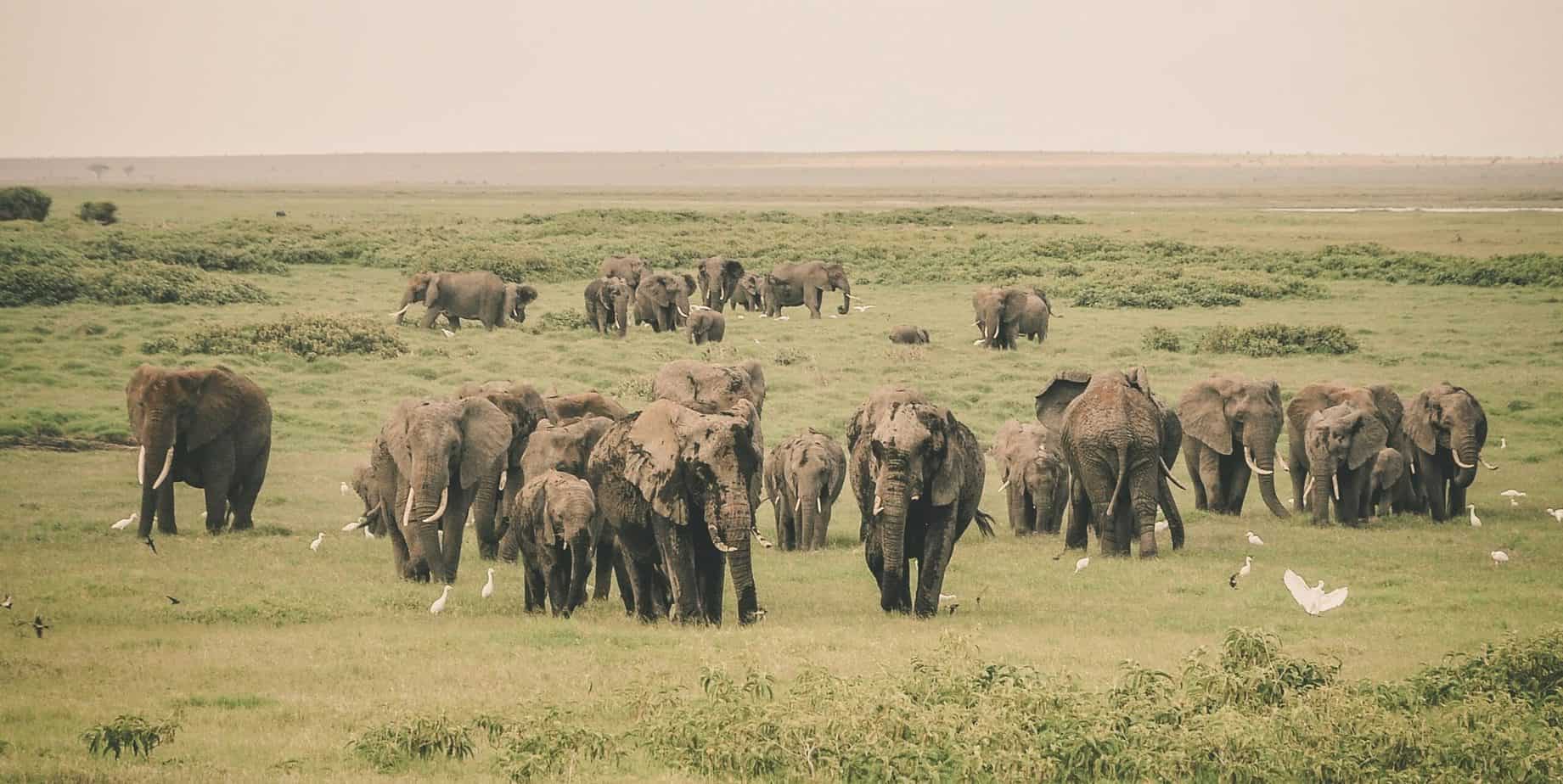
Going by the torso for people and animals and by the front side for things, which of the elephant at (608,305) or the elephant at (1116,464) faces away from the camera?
the elephant at (1116,464)

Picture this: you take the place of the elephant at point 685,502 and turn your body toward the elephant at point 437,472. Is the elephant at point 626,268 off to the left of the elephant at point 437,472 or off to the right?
right

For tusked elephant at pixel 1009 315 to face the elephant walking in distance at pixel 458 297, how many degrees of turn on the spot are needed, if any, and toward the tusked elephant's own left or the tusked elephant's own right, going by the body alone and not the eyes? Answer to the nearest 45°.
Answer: approximately 45° to the tusked elephant's own right

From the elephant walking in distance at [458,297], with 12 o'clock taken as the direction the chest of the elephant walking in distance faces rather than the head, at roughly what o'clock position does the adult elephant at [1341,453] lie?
The adult elephant is roughly at 8 o'clock from the elephant walking in distance.

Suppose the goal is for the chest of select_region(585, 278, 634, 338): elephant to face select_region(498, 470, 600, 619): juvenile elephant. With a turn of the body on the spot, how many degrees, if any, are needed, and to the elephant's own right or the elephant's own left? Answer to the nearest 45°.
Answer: approximately 45° to the elephant's own right

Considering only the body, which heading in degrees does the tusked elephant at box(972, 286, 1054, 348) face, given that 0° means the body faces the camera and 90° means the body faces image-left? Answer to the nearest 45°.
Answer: approximately 45°

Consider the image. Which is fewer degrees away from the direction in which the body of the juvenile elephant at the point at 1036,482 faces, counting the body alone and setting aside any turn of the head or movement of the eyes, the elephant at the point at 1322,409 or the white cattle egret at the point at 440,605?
the white cattle egret

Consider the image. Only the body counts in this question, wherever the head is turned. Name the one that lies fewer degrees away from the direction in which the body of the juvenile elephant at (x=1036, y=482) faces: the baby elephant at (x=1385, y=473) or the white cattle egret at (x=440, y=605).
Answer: the white cattle egret

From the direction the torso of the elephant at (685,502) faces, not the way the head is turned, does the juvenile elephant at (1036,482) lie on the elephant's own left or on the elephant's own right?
on the elephant's own left

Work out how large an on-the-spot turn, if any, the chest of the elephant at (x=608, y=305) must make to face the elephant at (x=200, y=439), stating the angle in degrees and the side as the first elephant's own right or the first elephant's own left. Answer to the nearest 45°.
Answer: approximately 45° to the first elephant's own right

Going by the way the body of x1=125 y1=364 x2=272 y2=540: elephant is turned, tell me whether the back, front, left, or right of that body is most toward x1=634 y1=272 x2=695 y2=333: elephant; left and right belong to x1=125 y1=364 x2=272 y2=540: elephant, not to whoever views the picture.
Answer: back

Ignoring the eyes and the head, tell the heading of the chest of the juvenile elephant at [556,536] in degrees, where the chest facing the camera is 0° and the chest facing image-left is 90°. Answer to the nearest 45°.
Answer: approximately 315°
